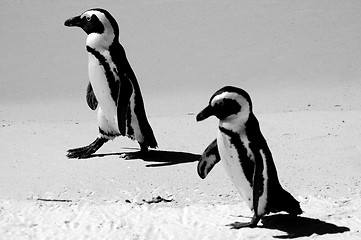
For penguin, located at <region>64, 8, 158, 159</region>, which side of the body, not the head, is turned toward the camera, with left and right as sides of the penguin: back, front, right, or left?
left

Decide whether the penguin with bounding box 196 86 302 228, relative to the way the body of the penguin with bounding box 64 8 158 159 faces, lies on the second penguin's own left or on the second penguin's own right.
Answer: on the second penguin's own left

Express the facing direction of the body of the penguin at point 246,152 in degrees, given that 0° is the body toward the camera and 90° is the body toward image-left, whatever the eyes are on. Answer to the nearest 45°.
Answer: approximately 90°

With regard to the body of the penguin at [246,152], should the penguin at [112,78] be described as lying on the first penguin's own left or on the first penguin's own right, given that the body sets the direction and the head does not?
on the first penguin's own right

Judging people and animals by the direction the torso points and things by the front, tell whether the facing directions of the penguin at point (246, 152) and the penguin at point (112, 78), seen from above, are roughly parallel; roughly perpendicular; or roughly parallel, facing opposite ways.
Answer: roughly parallel

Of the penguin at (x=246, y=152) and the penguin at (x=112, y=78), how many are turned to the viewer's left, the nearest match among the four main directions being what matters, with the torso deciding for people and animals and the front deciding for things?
2
